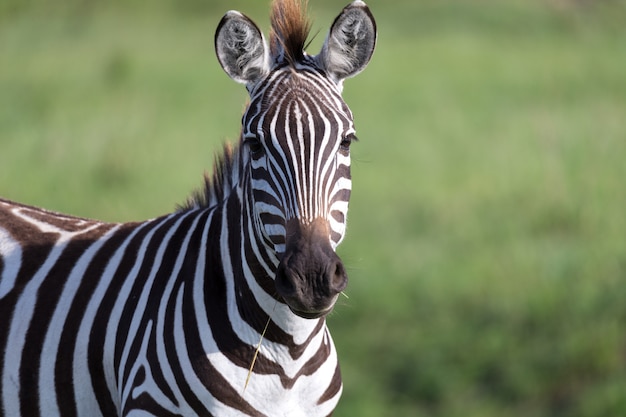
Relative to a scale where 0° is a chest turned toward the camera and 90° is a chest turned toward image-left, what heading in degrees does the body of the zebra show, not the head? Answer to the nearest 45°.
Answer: approximately 315°
